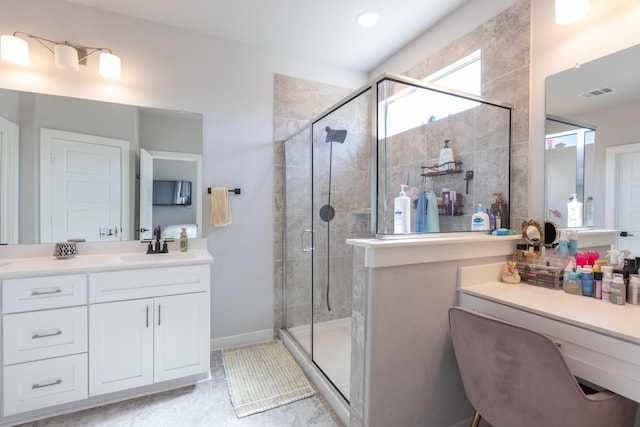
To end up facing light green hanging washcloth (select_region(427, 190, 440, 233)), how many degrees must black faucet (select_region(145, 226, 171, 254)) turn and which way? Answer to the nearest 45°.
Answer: approximately 45° to its left

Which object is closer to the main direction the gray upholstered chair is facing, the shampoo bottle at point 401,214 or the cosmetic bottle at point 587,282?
the cosmetic bottle

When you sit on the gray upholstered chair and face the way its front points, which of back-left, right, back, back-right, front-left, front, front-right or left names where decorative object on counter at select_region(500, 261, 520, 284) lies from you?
front-left

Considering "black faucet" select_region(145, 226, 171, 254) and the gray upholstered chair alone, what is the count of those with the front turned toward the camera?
1

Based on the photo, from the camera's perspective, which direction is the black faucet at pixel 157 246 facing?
toward the camera

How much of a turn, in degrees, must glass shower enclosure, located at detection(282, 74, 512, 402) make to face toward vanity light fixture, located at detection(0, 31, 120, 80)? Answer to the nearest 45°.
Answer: approximately 45° to its right

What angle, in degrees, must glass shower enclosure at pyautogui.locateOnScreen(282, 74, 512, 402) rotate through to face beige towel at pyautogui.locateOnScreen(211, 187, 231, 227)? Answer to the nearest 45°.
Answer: approximately 45° to its right

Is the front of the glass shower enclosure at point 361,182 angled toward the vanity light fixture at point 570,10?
no

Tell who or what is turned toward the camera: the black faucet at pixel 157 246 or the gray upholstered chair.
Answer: the black faucet

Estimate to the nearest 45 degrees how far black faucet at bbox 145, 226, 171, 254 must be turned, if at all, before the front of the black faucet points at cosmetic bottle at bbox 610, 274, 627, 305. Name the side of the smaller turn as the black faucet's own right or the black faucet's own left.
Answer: approximately 45° to the black faucet's own left

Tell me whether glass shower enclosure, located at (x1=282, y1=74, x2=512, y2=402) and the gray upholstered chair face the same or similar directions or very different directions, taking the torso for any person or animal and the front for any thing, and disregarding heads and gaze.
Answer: very different directions

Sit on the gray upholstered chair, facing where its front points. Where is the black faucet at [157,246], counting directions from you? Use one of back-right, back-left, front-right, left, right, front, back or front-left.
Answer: back-left

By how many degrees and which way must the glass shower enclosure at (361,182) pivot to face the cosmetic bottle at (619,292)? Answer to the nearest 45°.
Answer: approximately 90° to its left

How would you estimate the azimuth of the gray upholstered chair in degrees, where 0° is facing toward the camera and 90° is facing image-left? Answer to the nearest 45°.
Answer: approximately 225°

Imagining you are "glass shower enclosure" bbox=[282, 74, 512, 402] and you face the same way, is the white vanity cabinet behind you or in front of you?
in front

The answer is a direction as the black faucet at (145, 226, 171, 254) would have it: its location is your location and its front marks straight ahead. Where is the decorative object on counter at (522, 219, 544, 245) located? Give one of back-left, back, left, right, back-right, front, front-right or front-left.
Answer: front-left

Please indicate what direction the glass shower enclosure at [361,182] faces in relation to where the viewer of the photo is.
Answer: facing the viewer and to the left of the viewer
